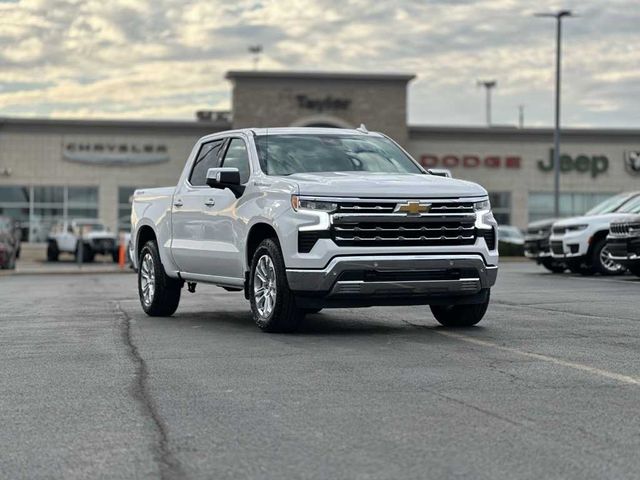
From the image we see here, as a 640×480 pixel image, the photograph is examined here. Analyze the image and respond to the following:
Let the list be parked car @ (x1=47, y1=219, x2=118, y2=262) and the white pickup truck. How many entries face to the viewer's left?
0

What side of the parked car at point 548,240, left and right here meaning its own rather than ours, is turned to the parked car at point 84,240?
right

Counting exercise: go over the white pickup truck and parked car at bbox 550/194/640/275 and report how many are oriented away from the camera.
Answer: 0

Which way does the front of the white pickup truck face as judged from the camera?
facing the viewer and to the right of the viewer

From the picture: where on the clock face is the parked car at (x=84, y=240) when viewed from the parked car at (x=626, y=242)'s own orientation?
the parked car at (x=84, y=240) is roughly at 3 o'clock from the parked car at (x=626, y=242).

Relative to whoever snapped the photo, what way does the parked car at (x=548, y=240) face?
facing the viewer and to the left of the viewer

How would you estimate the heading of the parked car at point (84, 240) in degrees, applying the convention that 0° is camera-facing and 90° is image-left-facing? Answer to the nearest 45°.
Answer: approximately 315°

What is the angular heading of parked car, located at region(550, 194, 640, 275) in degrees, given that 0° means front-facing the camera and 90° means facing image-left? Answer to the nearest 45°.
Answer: approximately 45°
